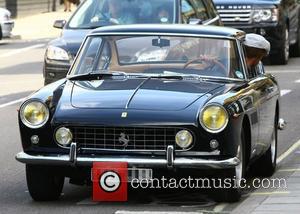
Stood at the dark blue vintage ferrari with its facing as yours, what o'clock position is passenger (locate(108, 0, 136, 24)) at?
The passenger is roughly at 6 o'clock from the dark blue vintage ferrari.

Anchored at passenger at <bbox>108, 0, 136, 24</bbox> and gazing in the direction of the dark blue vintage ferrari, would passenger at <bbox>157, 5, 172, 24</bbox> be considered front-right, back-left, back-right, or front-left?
front-left

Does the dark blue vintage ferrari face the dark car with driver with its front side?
no

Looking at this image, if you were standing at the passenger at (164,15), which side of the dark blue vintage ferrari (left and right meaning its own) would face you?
back

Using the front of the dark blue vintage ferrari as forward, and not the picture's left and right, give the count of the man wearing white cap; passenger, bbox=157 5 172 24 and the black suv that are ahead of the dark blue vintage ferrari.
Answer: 0

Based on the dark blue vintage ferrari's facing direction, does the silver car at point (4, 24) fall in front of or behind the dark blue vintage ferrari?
behind

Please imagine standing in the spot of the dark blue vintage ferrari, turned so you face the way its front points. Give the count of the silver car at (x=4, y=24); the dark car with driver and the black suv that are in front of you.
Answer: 0

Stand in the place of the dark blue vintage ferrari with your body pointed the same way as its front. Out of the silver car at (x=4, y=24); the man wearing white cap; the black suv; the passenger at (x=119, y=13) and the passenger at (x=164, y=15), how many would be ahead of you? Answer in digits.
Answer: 0

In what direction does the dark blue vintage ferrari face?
toward the camera

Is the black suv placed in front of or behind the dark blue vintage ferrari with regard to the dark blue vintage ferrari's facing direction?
behind
